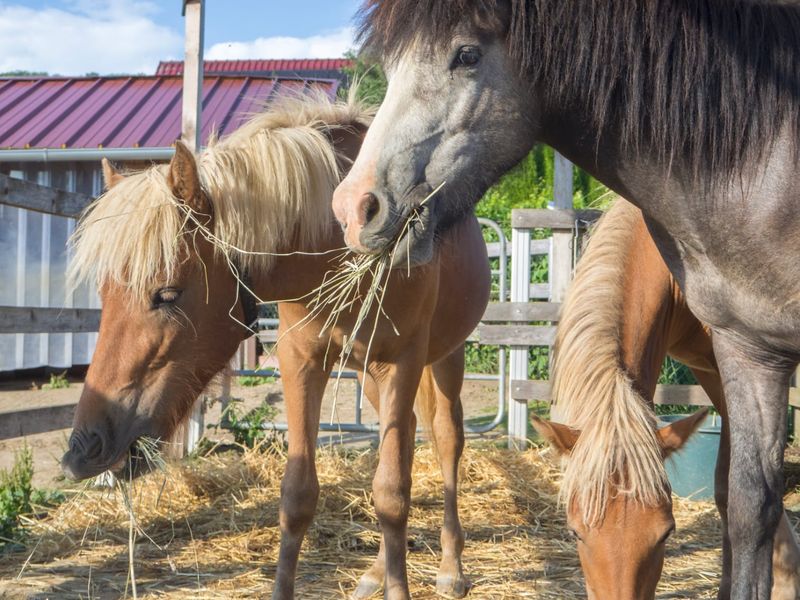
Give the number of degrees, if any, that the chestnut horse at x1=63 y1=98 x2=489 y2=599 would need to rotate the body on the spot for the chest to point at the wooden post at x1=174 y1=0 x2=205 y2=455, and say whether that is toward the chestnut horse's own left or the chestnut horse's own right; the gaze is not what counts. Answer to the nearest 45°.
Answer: approximately 135° to the chestnut horse's own right

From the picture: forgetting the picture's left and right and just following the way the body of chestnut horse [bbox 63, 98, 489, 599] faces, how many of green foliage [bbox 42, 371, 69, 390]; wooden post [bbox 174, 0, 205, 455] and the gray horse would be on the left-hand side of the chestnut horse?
1

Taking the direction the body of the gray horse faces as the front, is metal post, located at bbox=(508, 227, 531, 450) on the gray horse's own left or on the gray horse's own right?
on the gray horse's own right

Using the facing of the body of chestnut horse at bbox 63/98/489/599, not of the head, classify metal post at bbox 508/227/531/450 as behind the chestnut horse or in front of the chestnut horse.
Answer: behind

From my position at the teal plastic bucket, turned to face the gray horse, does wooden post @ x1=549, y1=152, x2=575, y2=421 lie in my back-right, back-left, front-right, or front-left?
back-right

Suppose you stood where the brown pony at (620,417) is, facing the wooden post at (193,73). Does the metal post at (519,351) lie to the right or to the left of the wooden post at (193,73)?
right

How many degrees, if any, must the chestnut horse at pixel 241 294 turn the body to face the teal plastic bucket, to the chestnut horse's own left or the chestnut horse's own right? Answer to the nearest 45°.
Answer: approximately 180°

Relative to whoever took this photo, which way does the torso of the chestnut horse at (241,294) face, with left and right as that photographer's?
facing the viewer and to the left of the viewer

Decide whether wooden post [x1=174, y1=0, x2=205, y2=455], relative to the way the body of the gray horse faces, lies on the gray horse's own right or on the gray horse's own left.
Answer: on the gray horse's own right

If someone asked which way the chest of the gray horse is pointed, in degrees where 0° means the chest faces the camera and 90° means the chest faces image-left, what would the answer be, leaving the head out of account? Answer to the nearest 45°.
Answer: approximately 90°

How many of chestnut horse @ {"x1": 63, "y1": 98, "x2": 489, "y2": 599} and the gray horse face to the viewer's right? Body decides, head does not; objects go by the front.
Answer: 0

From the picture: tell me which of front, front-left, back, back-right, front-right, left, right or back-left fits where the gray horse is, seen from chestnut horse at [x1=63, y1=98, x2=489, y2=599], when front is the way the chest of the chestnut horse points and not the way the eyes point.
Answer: left
